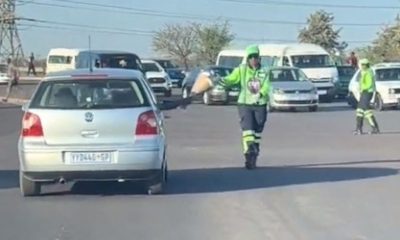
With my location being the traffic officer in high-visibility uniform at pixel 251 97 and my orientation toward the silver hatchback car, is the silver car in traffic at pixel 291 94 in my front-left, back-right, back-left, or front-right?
back-right

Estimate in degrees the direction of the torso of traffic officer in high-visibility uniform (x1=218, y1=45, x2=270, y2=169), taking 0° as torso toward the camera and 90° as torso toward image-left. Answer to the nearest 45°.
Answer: approximately 0°

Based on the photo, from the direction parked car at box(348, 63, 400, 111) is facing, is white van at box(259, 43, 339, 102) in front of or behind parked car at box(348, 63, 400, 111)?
behind

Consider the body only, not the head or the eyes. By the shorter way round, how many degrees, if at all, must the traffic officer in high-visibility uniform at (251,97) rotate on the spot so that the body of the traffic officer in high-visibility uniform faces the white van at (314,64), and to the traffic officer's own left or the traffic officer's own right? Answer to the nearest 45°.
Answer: approximately 180°

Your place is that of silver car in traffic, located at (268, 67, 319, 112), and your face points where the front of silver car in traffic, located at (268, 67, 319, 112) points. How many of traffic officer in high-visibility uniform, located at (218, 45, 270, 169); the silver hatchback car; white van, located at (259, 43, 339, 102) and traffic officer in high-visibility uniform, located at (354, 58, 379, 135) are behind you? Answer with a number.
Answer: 1

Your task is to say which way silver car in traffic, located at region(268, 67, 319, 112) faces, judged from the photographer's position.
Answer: facing the viewer

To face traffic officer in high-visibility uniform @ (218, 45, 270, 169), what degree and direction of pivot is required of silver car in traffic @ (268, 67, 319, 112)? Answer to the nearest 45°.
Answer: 0° — it already faces them

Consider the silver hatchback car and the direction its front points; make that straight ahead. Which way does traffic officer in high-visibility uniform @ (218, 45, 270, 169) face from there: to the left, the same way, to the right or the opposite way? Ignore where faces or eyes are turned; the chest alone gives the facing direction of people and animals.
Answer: the opposite way

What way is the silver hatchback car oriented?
away from the camera

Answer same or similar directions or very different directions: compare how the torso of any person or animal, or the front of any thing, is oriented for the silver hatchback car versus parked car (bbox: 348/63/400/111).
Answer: very different directions
